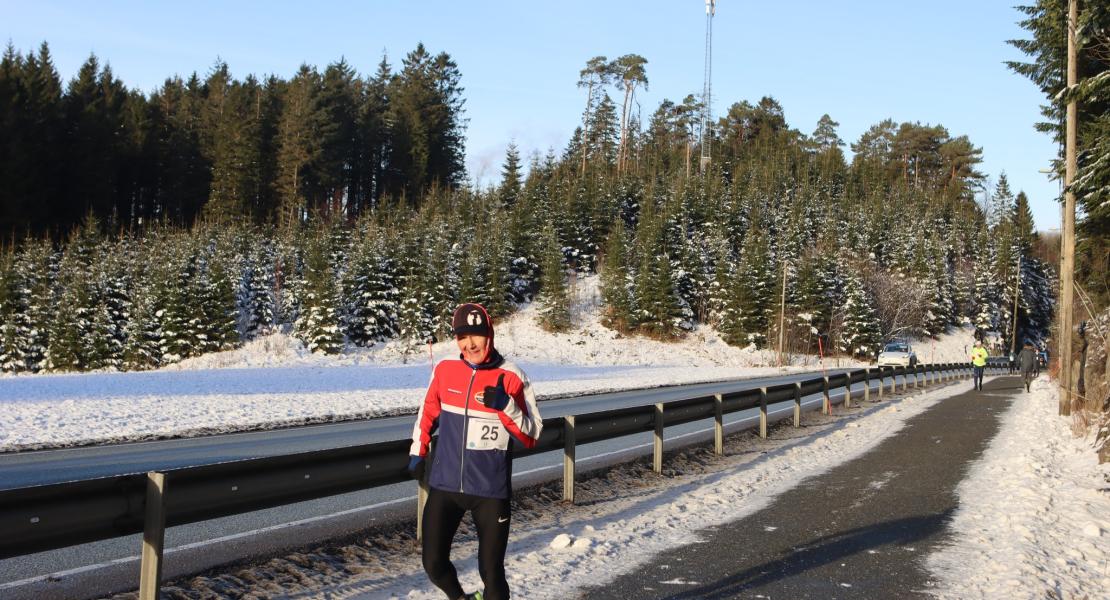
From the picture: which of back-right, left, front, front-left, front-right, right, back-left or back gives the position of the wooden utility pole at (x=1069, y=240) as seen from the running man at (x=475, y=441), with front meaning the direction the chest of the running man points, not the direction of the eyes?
back-left

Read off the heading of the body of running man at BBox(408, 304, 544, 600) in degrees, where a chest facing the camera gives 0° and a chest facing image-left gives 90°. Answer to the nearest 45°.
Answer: approximately 0°

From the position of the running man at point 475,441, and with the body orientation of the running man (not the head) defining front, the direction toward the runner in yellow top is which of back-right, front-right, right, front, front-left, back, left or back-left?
back-left
